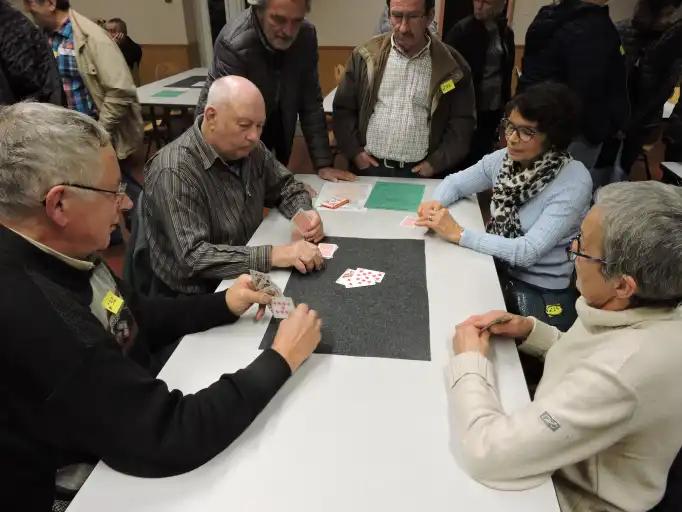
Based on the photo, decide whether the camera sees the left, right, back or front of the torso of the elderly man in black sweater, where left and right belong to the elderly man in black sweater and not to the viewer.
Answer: right

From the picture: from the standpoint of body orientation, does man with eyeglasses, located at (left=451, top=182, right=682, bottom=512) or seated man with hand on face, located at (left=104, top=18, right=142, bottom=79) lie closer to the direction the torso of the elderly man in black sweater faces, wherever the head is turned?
the man with eyeglasses

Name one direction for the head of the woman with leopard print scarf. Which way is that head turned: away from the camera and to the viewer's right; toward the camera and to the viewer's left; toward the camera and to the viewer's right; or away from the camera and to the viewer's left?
toward the camera and to the viewer's left

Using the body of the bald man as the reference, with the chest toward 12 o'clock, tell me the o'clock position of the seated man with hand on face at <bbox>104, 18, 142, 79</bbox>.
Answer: The seated man with hand on face is roughly at 7 o'clock from the bald man.

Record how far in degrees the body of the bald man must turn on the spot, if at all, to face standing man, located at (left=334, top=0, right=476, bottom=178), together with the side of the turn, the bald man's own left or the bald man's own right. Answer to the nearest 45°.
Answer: approximately 90° to the bald man's own left

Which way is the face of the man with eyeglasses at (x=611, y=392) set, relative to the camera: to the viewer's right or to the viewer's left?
to the viewer's left

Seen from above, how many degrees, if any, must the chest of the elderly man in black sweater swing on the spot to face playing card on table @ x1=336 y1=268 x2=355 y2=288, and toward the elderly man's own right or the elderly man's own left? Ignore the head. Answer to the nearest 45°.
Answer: approximately 45° to the elderly man's own left

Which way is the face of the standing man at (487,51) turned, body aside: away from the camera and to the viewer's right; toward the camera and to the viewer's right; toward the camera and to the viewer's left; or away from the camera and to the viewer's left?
toward the camera and to the viewer's left

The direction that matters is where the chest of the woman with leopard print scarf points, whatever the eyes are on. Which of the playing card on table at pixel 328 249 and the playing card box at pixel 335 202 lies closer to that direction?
the playing card on table

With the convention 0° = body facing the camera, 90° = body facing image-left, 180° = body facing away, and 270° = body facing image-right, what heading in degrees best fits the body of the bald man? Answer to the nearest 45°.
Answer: approximately 315°

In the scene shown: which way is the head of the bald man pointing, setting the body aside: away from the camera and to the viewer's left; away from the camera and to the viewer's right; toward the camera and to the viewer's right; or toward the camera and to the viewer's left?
toward the camera and to the viewer's right

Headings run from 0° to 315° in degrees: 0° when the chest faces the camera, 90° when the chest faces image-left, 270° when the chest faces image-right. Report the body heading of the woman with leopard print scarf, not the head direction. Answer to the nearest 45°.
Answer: approximately 45°

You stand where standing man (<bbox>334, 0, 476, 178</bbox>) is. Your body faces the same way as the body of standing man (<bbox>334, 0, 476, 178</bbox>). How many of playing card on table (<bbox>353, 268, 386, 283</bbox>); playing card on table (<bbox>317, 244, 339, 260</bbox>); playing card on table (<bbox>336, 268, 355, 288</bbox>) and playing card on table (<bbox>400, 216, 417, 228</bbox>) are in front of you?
4
